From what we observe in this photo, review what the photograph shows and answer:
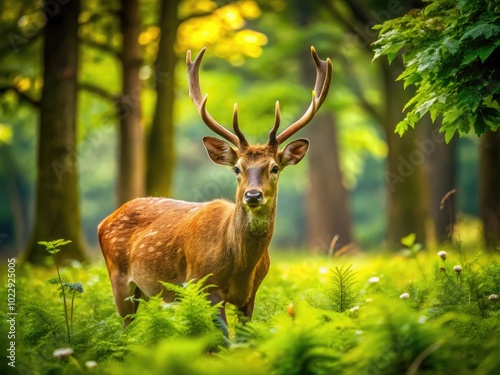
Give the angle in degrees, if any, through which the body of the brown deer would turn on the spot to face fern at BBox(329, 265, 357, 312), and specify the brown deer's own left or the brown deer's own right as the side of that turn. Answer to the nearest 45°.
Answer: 0° — it already faces it

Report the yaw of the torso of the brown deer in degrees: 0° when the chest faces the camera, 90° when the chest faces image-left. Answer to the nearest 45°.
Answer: approximately 315°

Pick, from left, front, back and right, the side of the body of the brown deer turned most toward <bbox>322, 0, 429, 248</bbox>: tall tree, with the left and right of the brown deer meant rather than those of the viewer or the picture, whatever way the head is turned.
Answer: left
